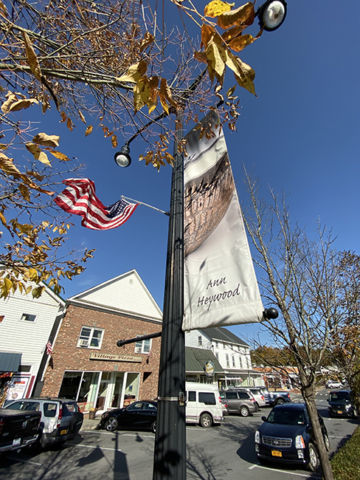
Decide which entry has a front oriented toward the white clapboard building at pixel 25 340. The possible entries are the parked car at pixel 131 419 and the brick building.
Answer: the parked car

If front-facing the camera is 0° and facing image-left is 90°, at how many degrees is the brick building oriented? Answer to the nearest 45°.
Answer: approximately 315°

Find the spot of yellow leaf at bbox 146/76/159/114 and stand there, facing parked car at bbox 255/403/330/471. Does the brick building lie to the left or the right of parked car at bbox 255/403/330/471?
left

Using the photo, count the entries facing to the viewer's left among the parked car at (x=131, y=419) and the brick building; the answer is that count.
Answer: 1

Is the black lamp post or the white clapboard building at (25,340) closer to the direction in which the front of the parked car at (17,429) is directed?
the white clapboard building

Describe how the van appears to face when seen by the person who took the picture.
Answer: facing to the left of the viewer

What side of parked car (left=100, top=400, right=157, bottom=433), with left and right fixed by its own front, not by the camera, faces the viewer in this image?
left

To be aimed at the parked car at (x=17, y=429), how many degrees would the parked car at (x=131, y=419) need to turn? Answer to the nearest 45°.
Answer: approximately 45° to its left
